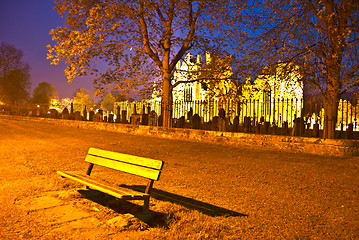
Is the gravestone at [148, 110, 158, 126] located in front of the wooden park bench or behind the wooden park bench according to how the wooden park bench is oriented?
behind

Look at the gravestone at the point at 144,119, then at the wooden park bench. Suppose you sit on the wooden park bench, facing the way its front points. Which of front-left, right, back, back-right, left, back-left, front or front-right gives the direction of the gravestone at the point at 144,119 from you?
back-right

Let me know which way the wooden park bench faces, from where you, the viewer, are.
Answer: facing the viewer and to the left of the viewer

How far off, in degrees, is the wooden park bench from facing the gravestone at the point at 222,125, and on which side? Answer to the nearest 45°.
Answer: approximately 180°

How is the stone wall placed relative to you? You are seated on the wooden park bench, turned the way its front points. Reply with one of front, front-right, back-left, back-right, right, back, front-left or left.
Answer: back

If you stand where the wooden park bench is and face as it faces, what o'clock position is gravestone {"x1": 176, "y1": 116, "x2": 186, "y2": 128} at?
The gravestone is roughly at 5 o'clock from the wooden park bench.

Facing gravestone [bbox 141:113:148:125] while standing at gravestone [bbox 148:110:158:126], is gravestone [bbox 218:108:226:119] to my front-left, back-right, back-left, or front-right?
back-right

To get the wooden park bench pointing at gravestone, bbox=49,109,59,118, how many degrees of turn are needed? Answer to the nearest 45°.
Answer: approximately 135° to its right

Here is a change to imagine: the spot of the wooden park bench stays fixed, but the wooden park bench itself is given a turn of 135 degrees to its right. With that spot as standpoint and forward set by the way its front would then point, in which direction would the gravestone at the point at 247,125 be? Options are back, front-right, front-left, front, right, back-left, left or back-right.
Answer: front-right
